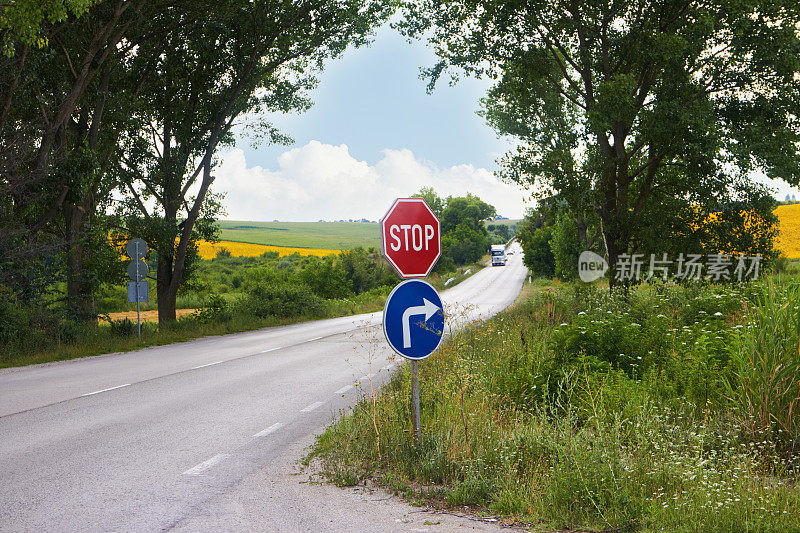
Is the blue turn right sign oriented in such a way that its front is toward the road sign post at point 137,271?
no

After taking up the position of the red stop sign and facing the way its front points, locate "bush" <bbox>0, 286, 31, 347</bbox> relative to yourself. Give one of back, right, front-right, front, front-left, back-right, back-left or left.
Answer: back

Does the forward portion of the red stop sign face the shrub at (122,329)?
no

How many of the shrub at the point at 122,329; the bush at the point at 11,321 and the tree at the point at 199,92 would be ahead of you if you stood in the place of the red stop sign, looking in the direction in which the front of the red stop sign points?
0

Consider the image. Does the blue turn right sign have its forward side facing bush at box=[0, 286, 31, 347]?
no

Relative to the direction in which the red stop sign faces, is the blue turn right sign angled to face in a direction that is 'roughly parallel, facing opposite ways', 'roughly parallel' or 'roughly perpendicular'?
roughly parallel

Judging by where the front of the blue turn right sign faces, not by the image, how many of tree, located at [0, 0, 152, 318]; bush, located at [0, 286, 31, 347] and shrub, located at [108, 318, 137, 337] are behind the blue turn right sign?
3

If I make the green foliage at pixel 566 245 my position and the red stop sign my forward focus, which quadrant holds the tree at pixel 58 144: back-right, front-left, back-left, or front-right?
front-right

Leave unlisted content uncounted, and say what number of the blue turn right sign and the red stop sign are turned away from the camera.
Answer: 0

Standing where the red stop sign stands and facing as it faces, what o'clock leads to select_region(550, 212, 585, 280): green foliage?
The green foliage is roughly at 8 o'clock from the red stop sign.

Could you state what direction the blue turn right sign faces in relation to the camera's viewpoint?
facing the viewer and to the right of the viewer

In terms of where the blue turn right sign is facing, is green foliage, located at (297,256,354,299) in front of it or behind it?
behind
